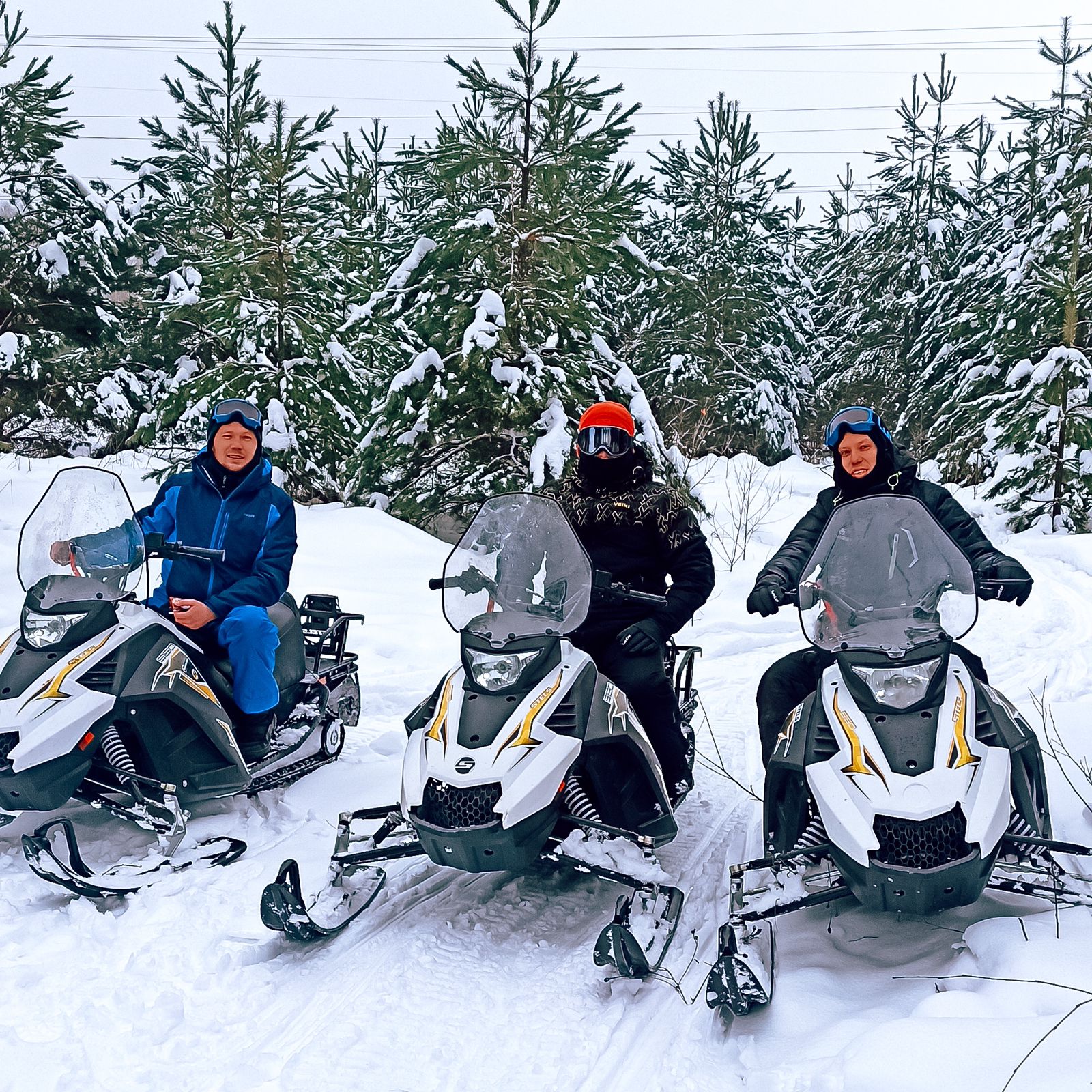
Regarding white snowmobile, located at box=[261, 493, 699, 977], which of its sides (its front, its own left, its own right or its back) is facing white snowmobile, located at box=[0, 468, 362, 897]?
right

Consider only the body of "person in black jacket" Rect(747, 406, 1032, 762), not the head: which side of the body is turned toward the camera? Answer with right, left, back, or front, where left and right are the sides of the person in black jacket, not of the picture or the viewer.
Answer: front

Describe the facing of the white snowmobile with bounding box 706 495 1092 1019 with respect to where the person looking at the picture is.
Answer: facing the viewer

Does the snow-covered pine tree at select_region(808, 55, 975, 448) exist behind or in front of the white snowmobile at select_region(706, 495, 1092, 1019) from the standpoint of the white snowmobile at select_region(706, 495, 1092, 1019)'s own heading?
behind

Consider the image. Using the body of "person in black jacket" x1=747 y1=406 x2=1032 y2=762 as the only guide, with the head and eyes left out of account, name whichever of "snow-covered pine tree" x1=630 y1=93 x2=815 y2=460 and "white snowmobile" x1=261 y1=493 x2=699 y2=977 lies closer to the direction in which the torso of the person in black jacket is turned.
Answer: the white snowmobile

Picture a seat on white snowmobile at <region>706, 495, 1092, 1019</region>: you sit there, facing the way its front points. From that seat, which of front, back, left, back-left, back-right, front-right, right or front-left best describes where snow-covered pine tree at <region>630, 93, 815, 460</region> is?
back

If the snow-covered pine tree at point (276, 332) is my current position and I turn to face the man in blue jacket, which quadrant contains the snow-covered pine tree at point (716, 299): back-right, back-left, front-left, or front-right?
back-left

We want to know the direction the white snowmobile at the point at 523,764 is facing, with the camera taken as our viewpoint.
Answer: facing the viewer and to the left of the viewer
